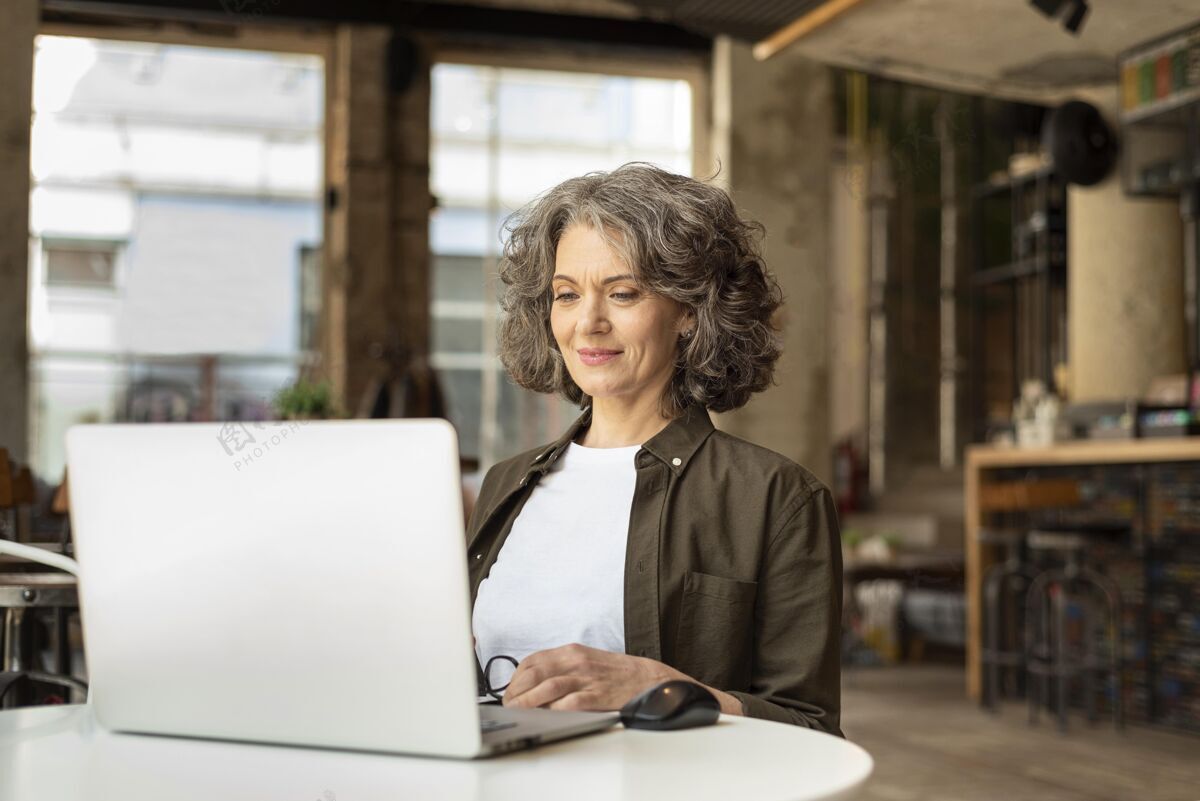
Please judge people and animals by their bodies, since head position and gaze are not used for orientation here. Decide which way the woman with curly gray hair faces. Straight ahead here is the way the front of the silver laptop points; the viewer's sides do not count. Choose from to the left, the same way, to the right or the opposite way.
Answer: the opposite way

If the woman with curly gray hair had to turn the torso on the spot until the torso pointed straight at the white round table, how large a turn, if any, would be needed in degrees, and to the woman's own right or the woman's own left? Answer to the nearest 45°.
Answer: approximately 45° to the woman's own left

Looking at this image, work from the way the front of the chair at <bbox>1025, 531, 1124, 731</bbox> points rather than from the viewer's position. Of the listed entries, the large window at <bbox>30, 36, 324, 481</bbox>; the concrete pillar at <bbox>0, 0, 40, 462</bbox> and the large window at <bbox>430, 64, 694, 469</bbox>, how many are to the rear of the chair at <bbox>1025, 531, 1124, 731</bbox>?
0

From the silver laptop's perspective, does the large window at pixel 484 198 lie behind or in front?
in front

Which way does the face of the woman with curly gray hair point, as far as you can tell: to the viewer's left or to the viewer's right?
to the viewer's left

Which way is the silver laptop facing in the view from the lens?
facing away from the viewer and to the right of the viewer

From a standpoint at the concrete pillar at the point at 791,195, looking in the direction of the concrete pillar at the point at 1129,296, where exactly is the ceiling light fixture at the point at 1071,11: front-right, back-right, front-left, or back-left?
front-right

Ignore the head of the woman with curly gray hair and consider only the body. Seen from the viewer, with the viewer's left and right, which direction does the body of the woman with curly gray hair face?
facing the viewer and to the left of the viewer

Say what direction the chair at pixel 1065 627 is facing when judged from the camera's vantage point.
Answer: facing away from the viewer and to the left of the viewer

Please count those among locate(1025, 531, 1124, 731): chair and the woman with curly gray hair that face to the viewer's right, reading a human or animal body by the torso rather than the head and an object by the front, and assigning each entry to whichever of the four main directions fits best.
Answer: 0

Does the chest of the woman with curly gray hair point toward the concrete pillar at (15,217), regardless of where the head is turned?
no

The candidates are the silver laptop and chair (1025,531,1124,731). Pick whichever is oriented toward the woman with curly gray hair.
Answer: the silver laptop
